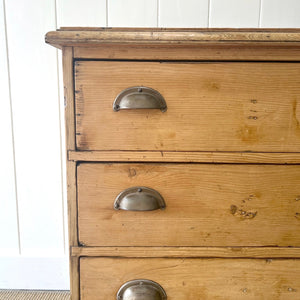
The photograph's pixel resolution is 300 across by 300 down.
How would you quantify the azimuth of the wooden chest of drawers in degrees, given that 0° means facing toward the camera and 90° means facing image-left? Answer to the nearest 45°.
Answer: approximately 0°
